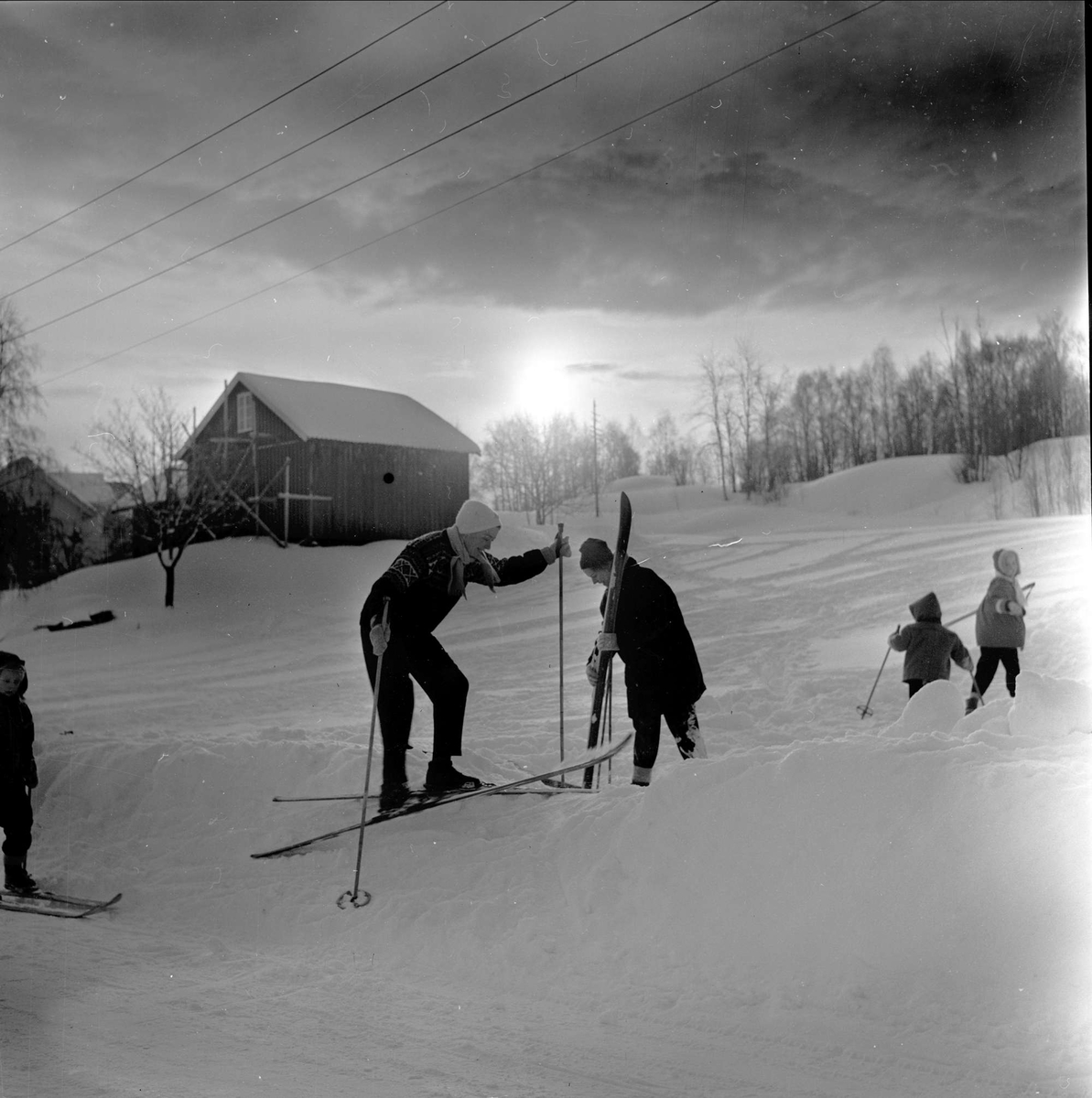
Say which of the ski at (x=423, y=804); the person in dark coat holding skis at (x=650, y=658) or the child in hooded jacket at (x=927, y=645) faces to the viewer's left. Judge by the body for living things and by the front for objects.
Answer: the person in dark coat holding skis at (x=650, y=658)

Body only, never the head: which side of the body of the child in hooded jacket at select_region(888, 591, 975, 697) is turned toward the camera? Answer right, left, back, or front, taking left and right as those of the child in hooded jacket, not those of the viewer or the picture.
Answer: back

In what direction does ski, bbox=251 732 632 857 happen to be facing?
to the viewer's right

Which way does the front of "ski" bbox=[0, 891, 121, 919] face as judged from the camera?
facing to the right of the viewer

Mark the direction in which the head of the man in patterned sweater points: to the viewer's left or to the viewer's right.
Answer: to the viewer's right

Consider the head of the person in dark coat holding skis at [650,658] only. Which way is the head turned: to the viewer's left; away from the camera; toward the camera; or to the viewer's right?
to the viewer's left

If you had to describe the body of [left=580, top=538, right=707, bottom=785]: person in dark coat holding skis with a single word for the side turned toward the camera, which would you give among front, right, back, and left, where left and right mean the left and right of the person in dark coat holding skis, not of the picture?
left

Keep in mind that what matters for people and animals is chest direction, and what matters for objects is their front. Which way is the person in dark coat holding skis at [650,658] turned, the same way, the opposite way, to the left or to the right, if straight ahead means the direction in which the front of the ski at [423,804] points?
the opposite way

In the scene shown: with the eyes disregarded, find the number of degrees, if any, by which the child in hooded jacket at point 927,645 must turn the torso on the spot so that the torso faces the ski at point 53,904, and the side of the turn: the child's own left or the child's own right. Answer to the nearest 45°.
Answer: approximately 135° to the child's own left
